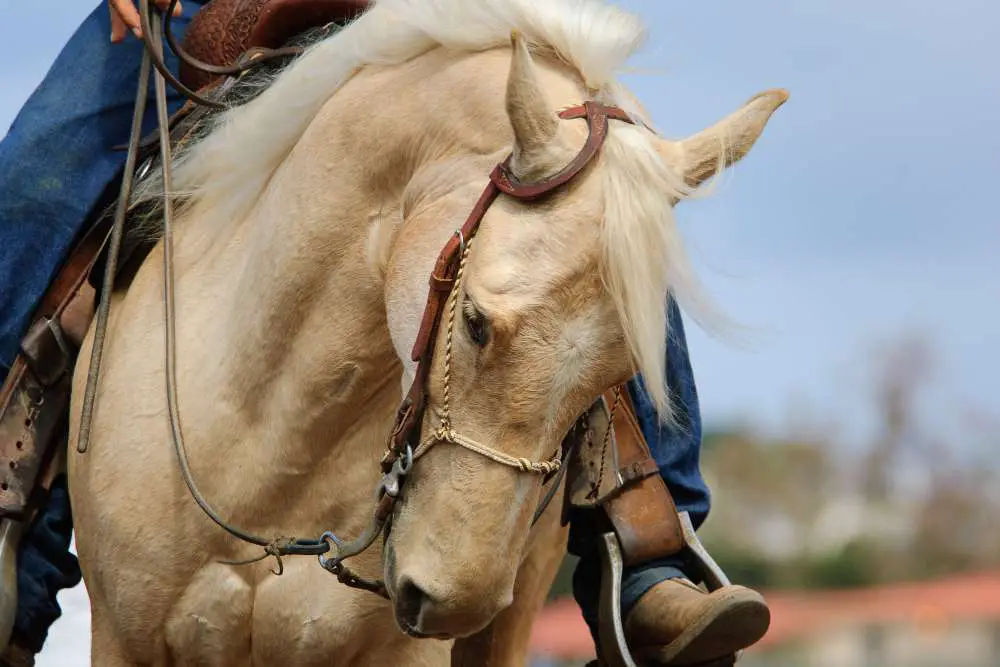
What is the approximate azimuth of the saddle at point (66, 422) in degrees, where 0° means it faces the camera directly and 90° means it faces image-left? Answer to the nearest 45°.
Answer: approximately 0°
